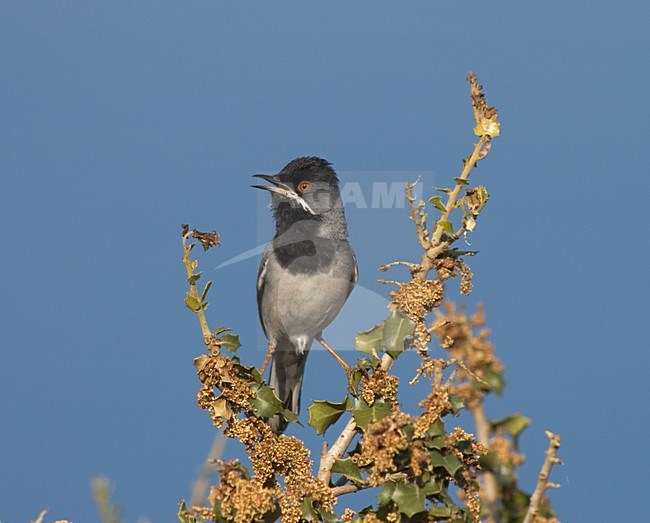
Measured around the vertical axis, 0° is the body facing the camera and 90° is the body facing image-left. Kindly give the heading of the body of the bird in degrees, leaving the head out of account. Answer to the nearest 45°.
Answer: approximately 0°
